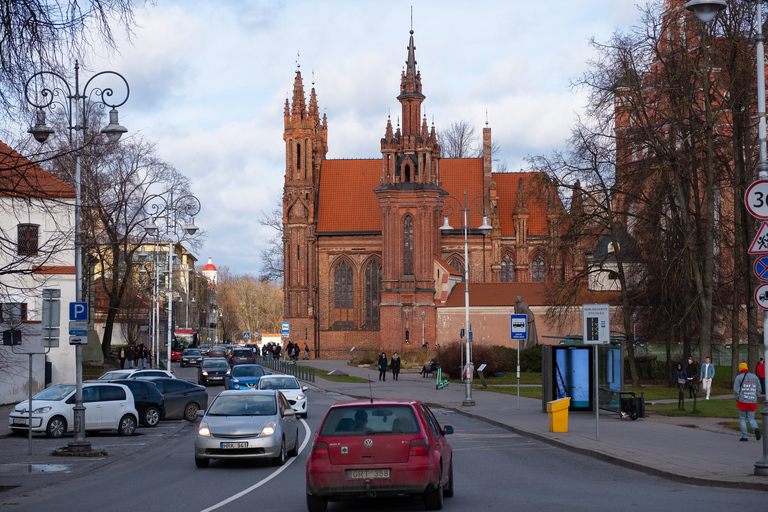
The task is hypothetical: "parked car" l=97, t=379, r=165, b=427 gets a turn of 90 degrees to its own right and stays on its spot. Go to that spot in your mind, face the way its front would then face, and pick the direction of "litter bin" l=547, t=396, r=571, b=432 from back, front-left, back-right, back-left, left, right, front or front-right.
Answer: back

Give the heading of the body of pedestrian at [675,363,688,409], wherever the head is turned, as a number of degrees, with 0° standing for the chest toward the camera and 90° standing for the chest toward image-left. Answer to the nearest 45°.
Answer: approximately 0°

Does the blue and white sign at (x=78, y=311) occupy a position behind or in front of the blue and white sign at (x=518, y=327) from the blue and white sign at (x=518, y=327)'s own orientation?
in front

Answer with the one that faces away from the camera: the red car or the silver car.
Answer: the red car

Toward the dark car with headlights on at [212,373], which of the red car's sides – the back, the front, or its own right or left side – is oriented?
front

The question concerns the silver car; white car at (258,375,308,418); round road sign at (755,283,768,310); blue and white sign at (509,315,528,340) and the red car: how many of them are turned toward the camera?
4

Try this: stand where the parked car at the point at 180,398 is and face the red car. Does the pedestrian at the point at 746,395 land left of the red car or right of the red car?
left

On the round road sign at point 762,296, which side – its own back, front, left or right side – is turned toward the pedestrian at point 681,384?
back

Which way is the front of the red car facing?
away from the camera

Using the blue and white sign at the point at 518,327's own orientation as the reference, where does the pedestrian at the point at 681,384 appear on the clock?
The pedestrian is roughly at 9 o'clock from the blue and white sign.

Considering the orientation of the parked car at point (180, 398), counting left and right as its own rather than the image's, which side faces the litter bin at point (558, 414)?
left

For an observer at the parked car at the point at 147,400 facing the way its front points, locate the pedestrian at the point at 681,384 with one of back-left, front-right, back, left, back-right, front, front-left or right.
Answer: back-left

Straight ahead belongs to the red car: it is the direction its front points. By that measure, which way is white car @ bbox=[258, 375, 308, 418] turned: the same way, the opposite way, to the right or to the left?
the opposite way

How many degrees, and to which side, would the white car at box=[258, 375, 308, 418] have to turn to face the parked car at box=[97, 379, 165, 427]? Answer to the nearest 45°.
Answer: approximately 90° to its right

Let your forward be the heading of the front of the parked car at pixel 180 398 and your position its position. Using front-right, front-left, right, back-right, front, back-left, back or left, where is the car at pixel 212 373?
back-right
